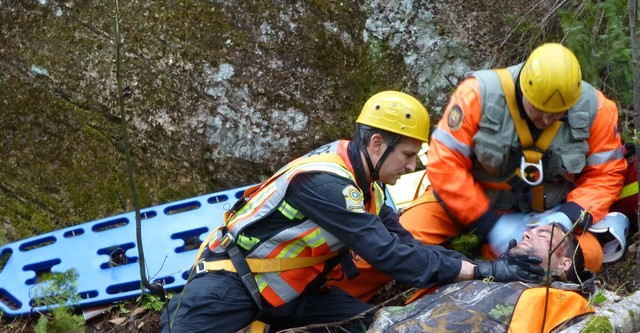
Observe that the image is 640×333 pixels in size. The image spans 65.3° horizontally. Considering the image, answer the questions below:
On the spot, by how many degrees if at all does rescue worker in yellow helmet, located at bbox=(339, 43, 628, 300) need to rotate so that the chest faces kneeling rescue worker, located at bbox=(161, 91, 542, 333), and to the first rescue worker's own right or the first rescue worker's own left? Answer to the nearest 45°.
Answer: approximately 45° to the first rescue worker's own right

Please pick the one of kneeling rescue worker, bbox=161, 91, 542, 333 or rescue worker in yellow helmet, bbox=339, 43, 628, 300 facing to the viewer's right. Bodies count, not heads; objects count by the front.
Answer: the kneeling rescue worker

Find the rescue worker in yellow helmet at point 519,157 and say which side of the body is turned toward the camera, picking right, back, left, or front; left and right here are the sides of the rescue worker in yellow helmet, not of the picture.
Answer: front

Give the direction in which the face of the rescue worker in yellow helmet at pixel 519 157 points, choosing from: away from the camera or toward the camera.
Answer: toward the camera

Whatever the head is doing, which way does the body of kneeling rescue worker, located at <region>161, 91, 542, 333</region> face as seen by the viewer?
to the viewer's right

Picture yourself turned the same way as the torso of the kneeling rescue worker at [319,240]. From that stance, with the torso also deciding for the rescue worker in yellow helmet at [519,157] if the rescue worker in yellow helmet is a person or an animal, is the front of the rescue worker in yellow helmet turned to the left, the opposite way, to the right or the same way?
to the right

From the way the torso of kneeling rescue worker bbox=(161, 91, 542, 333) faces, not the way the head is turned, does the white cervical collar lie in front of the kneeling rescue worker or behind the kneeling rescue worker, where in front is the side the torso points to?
in front

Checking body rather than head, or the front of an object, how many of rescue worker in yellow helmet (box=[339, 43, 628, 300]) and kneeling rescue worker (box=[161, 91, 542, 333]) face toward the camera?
1

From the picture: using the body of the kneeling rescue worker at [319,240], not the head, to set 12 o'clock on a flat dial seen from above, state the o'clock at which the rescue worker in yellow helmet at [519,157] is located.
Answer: The rescue worker in yellow helmet is roughly at 11 o'clock from the kneeling rescue worker.
